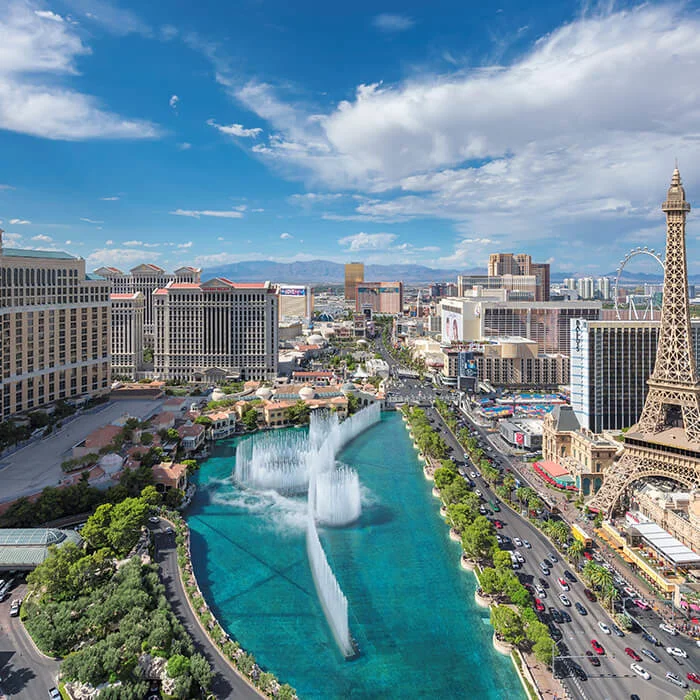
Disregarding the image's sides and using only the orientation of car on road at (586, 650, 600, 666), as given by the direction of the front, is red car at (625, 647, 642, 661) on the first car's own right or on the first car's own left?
on the first car's own left

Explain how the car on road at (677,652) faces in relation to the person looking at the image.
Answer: facing away from the viewer and to the left of the viewer

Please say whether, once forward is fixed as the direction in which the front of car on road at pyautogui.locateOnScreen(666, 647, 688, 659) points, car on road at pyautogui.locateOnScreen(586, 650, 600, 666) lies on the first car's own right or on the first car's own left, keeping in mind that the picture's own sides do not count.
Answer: on the first car's own left

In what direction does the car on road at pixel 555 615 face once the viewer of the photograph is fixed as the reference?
facing the viewer and to the right of the viewer

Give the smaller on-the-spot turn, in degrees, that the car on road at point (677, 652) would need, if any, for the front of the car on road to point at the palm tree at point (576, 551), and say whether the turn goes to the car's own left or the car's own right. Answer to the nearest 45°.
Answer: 0° — it already faces it

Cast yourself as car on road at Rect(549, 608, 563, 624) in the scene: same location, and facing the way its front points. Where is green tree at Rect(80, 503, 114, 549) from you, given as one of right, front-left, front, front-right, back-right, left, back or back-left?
back-right
